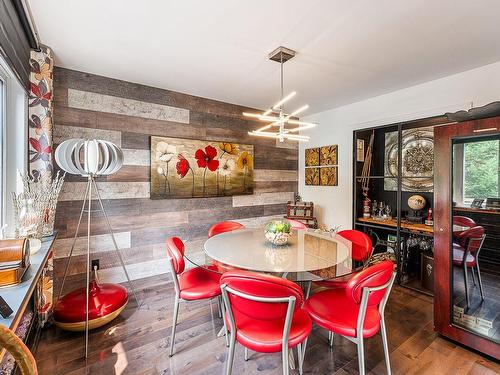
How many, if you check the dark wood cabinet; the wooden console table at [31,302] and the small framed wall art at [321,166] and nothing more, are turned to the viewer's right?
1

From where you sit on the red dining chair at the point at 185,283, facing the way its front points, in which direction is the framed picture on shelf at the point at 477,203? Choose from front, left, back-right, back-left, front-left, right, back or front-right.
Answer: front

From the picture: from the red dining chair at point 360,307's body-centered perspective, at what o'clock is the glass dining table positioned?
The glass dining table is roughly at 11 o'clock from the red dining chair.

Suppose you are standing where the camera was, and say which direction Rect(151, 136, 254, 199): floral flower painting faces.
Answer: facing the viewer and to the right of the viewer

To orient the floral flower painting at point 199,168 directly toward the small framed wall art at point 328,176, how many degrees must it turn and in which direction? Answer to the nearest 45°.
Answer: approximately 45° to its left

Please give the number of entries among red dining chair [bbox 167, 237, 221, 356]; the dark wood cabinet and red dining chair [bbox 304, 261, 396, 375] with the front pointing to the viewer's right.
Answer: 1

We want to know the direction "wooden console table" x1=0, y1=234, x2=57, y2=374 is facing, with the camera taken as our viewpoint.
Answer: facing to the right of the viewer

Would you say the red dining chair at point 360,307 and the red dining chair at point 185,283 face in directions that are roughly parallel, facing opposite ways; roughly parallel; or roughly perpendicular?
roughly perpendicular

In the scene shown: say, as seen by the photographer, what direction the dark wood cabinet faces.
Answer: facing the viewer and to the left of the viewer

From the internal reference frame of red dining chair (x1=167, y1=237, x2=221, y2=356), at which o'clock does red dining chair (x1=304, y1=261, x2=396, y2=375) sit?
red dining chair (x1=304, y1=261, x2=396, y2=375) is roughly at 1 o'clock from red dining chair (x1=167, y1=237, x2=221, y2=356).

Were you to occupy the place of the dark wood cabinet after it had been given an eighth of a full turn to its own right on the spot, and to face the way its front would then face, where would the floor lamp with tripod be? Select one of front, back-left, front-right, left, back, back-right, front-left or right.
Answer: front-left

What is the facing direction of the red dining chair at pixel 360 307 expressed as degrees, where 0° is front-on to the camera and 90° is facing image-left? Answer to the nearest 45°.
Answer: approximately 135°

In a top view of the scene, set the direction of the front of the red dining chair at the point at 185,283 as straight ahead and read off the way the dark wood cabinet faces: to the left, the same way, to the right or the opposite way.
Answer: the opposite way
